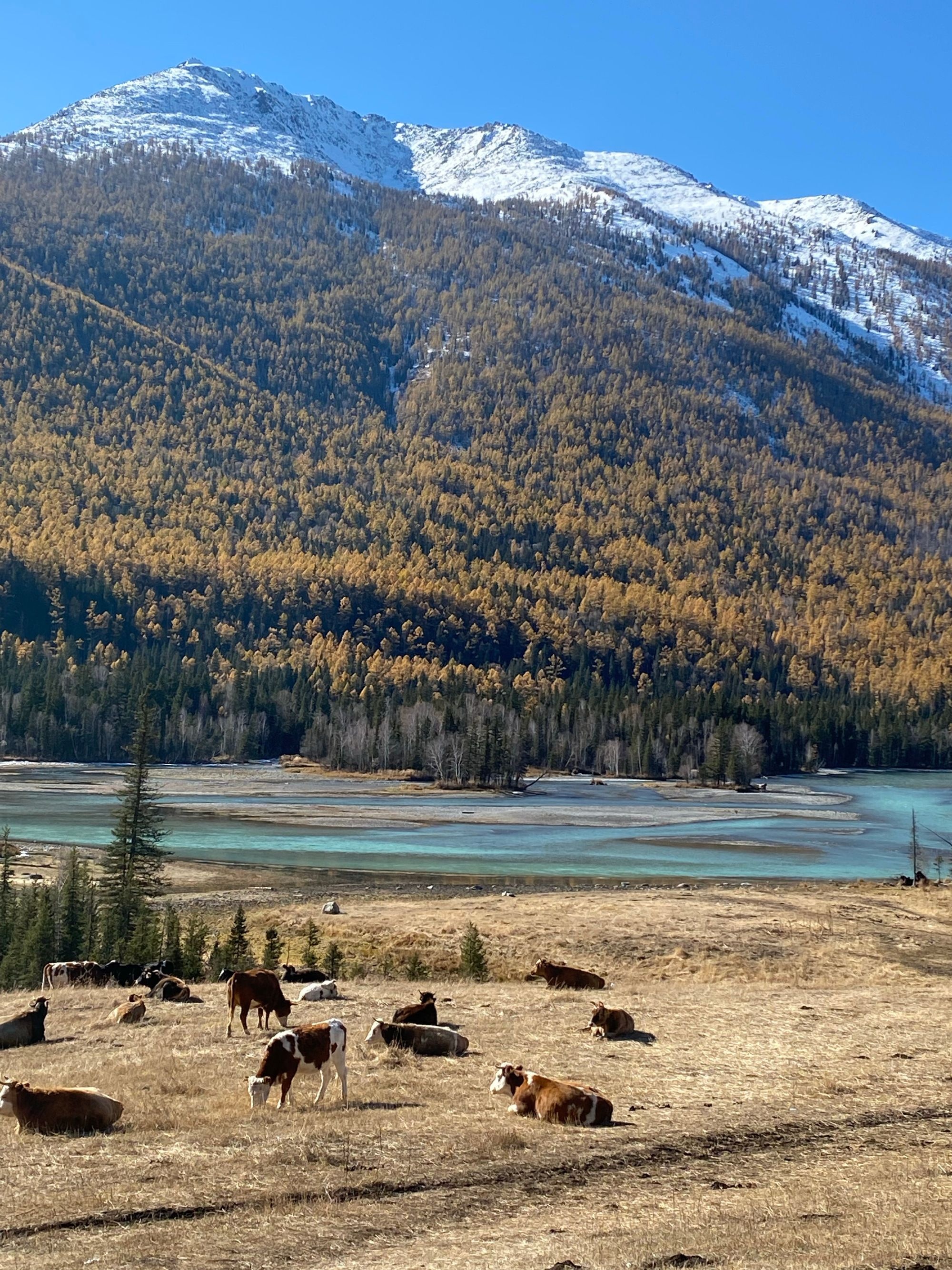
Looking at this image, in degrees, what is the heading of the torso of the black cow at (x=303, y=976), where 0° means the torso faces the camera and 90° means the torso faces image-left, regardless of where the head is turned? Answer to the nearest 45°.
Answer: approximately 90°

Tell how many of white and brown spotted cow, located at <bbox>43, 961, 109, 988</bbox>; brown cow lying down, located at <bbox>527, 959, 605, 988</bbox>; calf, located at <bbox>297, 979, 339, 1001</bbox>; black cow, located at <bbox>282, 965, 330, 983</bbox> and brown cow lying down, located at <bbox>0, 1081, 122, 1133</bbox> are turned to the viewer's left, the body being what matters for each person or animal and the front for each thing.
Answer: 3

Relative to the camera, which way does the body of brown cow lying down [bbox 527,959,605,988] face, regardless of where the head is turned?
to the viewer's left

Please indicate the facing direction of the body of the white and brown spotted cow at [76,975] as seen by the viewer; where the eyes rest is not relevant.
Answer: to the viewer's right

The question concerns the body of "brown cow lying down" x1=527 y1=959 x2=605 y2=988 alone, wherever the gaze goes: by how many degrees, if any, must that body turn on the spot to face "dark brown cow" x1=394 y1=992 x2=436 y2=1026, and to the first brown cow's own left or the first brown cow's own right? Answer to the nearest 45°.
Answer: approximately 90° to the first brown cow's own left

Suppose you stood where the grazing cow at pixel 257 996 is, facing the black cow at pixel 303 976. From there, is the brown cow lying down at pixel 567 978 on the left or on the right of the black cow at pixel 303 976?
right

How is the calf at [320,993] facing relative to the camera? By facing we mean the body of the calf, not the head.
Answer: to the viewer's right

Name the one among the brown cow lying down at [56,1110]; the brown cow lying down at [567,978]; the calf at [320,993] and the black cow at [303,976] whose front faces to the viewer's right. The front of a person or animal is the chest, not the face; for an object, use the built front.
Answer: the calf

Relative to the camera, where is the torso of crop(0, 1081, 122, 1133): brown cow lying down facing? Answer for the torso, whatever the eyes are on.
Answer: to the viewer's left

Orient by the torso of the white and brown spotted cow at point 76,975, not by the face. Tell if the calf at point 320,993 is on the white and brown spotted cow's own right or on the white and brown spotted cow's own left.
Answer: on the white and brown spotted cow's own right
